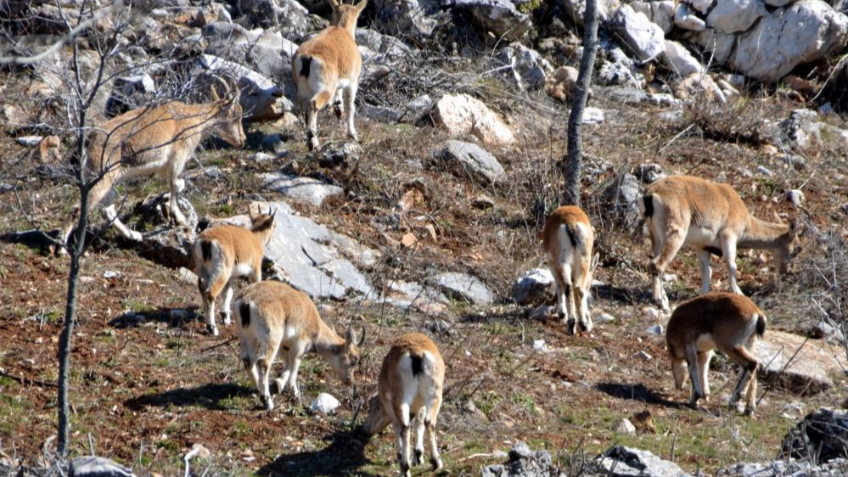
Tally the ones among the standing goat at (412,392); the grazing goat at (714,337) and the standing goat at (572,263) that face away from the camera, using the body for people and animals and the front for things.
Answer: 2

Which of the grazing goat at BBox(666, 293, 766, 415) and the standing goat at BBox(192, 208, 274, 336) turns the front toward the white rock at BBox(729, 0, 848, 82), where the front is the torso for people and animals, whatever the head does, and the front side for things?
the standing goat

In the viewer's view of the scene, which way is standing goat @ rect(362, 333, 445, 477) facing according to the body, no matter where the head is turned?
away from the camera

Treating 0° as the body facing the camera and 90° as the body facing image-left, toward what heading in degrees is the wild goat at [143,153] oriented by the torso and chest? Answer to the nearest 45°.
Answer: approximately 270°

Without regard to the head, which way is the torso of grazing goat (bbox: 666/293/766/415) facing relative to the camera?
to the viewer's left

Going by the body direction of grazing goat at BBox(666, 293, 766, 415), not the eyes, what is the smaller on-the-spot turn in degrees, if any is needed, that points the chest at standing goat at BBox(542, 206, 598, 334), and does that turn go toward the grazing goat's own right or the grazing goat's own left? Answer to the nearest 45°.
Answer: approximately 45° to the grazing goat's own right

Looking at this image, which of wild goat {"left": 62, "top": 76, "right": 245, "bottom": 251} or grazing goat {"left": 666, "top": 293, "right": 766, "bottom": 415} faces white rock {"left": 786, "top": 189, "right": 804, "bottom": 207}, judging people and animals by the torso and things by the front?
the wild goat

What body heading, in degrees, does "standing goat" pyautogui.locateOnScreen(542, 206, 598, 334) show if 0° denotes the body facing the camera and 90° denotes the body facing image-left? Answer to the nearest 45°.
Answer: approximately 180°

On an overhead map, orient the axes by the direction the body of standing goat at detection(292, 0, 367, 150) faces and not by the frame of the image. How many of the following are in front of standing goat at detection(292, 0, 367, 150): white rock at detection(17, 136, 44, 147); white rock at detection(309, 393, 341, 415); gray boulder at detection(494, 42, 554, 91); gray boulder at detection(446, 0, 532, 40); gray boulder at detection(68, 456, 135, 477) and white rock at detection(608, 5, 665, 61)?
3

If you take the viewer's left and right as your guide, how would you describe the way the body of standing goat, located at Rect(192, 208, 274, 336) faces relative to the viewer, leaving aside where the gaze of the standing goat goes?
facing away from the viewer and to the right of the viewer

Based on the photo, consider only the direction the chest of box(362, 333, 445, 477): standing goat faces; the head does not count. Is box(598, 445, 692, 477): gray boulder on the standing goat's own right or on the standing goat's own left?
on the standing goat's own right

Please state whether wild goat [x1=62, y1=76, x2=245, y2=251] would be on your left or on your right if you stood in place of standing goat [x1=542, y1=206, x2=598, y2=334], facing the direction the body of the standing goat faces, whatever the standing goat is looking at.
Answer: on your left

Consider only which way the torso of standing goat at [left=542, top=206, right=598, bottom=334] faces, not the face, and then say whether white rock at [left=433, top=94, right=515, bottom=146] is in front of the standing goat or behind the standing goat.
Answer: in front

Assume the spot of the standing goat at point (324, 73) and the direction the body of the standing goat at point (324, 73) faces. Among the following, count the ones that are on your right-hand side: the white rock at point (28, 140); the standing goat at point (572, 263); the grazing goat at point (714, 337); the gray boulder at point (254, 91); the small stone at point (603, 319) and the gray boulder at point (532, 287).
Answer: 4

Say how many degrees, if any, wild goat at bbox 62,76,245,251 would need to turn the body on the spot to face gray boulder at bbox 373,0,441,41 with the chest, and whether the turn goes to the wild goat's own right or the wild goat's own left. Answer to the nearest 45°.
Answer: approximately 45° to the wild goat's own left

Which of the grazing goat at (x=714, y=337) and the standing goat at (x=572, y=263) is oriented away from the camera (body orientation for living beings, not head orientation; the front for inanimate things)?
the standing goat

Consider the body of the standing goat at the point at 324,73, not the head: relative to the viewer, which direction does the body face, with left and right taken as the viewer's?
facing away from the viewer and to the right of the viewer
